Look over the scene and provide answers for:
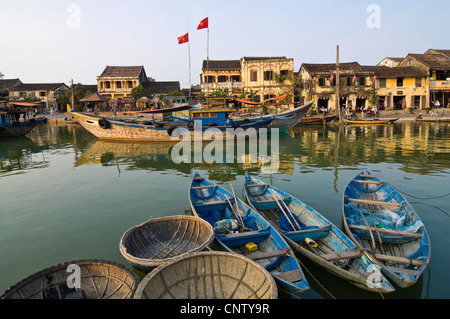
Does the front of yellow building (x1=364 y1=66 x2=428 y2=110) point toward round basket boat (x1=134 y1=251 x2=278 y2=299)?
yes

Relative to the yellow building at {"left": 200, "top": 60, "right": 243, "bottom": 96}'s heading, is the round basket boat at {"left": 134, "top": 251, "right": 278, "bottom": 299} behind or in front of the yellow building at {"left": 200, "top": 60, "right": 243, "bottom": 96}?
in front

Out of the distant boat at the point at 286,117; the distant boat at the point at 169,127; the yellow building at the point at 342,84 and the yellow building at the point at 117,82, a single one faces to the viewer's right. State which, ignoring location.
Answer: the distant boat at the point at 286,117

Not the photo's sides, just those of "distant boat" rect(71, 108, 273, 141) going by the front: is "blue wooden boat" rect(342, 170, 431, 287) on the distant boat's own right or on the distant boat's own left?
on the distant boat's own left

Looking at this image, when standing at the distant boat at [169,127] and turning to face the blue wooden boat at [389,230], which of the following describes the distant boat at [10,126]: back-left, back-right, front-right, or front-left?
back-right

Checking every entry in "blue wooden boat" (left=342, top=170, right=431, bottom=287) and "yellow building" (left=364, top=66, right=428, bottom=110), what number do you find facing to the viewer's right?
0

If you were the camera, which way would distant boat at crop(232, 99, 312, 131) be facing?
facing to the right of the viewer

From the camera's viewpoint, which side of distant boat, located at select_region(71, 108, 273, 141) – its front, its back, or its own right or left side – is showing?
left

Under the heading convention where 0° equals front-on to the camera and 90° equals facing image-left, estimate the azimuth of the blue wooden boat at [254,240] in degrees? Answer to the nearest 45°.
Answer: approximately 135°

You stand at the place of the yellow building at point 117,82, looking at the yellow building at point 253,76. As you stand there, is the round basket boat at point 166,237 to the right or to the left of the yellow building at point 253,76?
right

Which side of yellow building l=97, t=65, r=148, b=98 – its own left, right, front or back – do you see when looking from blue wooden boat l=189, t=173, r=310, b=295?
front

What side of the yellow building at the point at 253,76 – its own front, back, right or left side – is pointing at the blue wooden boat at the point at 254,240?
front

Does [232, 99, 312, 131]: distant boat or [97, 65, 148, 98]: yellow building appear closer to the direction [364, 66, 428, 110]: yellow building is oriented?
the distant boat
